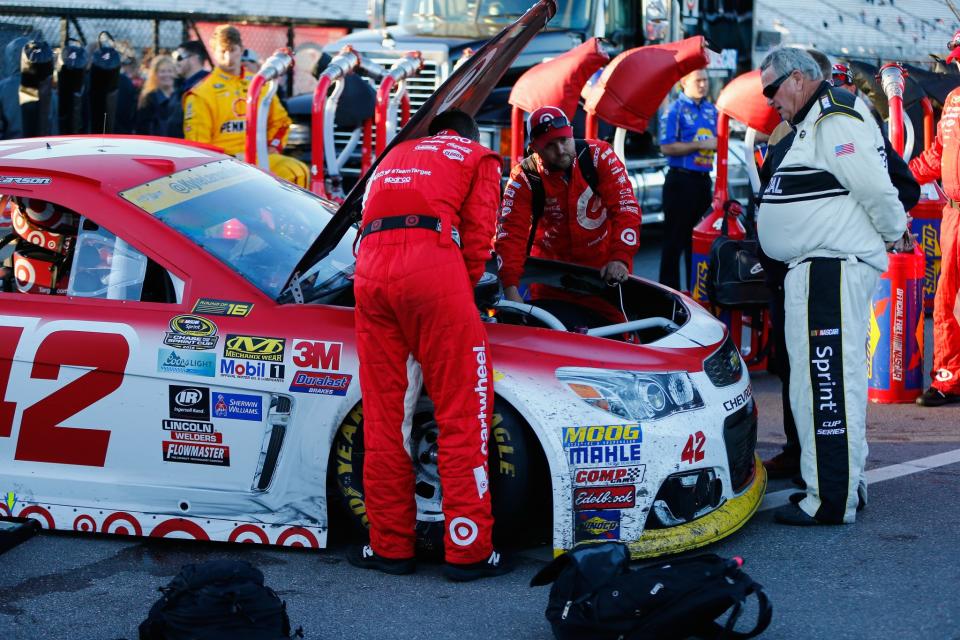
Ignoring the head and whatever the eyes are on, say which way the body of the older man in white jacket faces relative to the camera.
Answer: to the viewer's left

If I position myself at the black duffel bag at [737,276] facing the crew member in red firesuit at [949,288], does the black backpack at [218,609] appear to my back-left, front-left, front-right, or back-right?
back-right

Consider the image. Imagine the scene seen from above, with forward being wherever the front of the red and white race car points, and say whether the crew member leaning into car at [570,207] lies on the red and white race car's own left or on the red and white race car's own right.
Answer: on the red and white race car's own left

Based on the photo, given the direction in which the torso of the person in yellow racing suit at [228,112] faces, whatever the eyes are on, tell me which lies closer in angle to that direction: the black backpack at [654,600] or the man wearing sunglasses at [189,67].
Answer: the black backpack

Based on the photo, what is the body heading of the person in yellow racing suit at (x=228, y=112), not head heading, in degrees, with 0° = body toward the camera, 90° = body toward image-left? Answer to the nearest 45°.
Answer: approximately 315°

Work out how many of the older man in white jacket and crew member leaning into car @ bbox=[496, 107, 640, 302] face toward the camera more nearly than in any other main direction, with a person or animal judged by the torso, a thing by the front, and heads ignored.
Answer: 1
